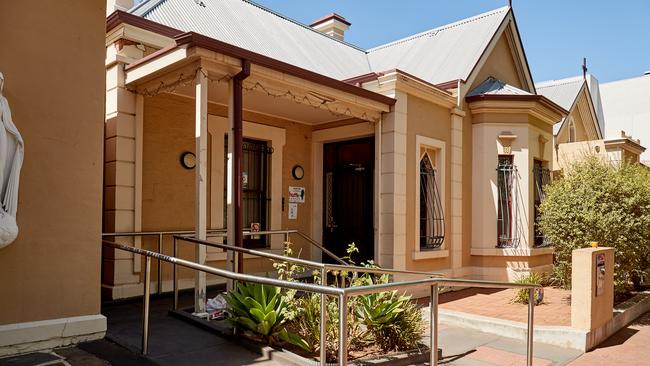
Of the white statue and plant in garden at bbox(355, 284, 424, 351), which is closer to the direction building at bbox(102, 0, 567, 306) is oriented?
the plant in garden

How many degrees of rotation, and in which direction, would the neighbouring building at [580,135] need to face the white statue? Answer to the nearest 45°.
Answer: approximately 45° to its right

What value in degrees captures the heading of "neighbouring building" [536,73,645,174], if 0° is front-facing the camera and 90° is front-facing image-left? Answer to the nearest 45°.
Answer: approximately 315°

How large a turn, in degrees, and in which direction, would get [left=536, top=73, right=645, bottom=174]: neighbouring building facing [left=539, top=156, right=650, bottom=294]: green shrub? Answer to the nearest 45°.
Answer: approximately 45° to its right

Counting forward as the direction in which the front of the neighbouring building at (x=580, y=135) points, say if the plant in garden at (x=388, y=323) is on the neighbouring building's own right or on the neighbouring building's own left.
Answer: on the neighbouring building's own right

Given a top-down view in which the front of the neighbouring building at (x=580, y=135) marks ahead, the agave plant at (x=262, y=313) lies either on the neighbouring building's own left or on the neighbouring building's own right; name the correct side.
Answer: on the neighbouring building's own right
